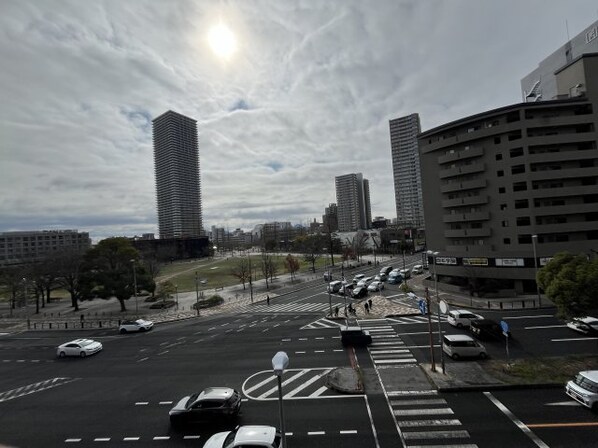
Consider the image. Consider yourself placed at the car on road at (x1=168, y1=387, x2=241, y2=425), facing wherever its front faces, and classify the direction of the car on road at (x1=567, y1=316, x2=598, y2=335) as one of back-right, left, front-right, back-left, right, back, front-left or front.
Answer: back

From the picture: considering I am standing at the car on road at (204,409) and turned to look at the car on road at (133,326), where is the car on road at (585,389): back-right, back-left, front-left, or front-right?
back-right

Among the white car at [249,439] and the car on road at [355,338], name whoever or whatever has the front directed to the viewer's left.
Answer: the white car

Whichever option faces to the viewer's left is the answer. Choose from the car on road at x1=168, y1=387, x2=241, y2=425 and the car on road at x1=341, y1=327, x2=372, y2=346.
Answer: the car on road at x1=168, y1=387, x2=241, y2=425

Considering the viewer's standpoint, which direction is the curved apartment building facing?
facing the viewer and to the left of the viewer

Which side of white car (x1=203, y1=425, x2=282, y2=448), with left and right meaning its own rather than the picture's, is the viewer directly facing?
left

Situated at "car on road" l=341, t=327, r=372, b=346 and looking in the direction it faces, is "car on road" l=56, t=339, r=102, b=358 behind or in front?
behind

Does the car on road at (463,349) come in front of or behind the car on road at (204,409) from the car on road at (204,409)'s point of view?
behind

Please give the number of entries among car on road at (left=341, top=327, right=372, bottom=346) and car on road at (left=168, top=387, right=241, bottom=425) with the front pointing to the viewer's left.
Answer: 1

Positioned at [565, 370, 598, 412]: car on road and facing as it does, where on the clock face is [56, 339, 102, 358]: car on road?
[56, 339, 102, 358]: car on road is roughly at 1 o'clock from [565, 370, 598, 412]: car on road.

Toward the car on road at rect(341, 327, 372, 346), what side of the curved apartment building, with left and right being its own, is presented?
front

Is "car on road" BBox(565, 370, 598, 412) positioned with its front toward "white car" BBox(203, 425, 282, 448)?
yes

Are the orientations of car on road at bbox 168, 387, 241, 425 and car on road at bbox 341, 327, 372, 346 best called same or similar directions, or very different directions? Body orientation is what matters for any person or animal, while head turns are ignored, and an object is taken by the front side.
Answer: very different directions

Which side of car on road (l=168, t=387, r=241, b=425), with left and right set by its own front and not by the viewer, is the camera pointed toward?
left

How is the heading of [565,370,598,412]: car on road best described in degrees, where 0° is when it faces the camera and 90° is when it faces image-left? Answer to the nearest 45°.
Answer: approximately 45°

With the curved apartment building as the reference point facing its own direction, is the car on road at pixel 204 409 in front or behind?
in front
